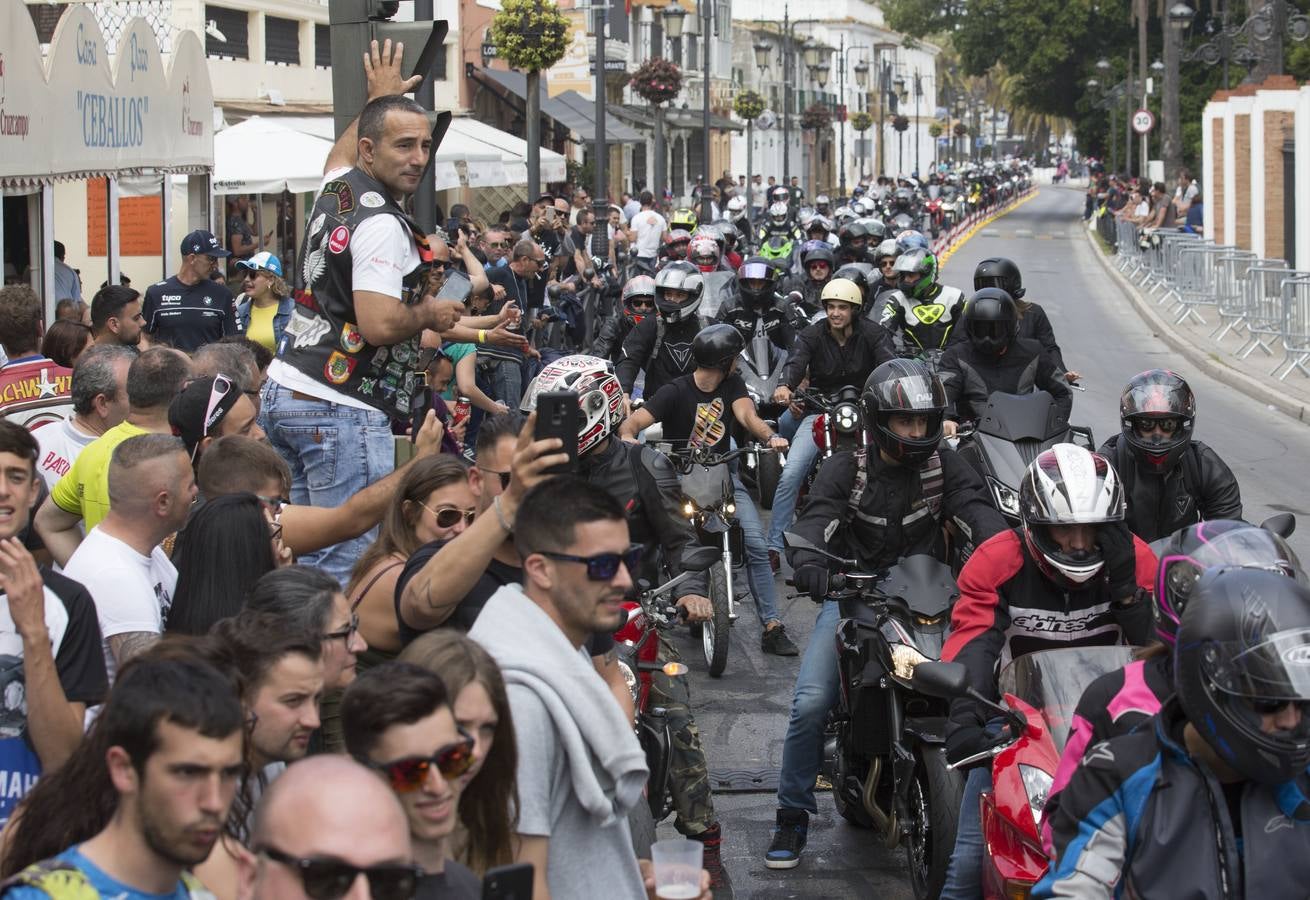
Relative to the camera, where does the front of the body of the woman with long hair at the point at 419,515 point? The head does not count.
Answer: to the viewer's right

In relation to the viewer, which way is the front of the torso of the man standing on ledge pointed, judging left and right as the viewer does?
facing to the right of the viewer

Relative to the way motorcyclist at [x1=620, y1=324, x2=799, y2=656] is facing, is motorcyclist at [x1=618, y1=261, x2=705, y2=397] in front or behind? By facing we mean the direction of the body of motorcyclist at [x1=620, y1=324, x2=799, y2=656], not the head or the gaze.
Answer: behind

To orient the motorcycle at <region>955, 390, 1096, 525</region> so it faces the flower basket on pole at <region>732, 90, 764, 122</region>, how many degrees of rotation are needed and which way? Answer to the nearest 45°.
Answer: approximately 180°

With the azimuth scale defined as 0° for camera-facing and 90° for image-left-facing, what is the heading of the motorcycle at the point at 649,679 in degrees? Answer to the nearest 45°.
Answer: approximately 0°

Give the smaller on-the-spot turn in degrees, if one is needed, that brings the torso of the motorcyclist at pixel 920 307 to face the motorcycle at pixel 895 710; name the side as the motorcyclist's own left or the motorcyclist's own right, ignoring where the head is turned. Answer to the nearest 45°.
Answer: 0° — they already face it
